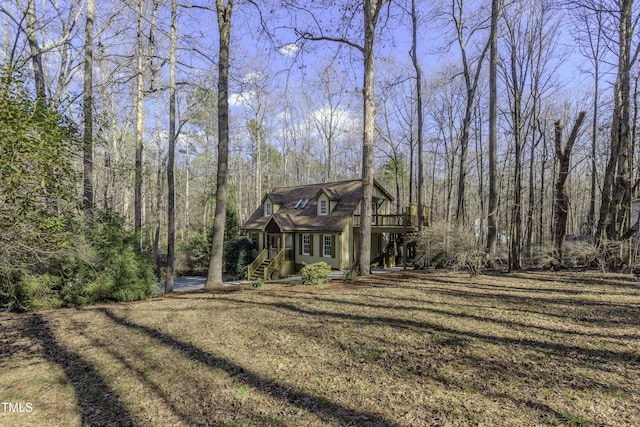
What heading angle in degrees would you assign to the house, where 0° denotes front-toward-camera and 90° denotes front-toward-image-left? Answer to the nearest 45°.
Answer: approximately 45°

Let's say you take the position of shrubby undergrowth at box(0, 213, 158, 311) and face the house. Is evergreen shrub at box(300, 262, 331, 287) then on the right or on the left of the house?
right

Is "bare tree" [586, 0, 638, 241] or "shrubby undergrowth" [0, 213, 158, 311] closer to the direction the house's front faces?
the shrubby undergrowth

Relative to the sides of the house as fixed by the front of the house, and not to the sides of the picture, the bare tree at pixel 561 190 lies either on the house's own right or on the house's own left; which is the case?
on the house's own left

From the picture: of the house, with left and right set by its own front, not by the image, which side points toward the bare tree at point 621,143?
left

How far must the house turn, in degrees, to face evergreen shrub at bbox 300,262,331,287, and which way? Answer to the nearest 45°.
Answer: approximately 45° to its left
